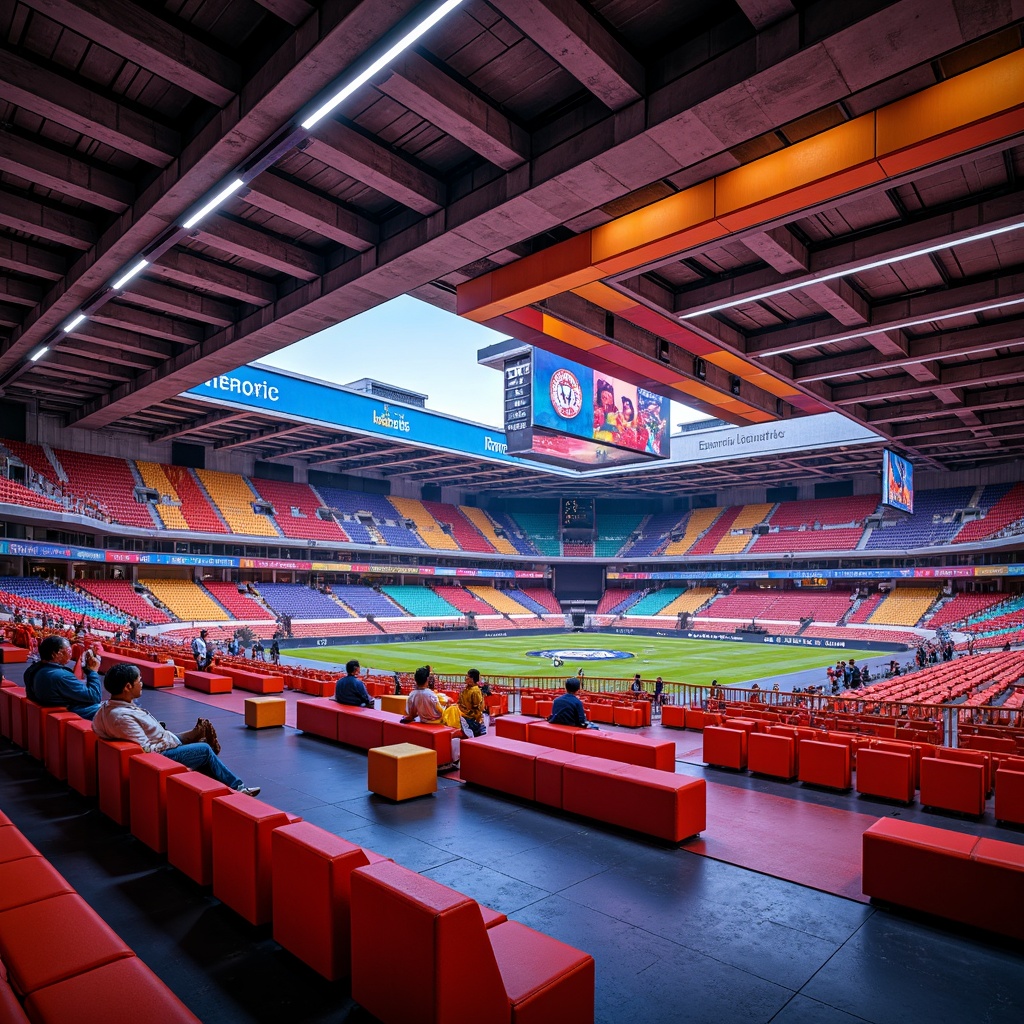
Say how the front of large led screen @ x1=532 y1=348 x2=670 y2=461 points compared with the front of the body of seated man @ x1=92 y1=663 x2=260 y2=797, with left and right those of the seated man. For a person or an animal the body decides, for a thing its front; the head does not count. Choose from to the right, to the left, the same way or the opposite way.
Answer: to the right

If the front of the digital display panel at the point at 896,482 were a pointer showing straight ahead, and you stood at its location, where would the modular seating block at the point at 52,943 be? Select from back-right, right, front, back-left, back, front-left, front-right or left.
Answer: front-right

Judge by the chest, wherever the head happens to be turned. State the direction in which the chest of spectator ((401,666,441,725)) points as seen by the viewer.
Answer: away from the camera

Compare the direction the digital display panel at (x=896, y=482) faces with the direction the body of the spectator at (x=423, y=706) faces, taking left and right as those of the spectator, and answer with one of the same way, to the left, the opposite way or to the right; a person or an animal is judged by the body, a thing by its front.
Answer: the opposite way

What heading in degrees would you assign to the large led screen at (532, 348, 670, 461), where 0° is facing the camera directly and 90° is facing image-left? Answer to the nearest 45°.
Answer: approximately 315°

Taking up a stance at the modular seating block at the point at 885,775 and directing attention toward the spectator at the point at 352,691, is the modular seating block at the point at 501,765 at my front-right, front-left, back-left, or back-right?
front-left

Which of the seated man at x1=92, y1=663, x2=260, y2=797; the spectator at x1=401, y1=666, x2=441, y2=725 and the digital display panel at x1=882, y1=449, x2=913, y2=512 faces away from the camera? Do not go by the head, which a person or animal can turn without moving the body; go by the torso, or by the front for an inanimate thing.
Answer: the spectator

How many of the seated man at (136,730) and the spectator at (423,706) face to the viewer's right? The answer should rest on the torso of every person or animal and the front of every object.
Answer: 1

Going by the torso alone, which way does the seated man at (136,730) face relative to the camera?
to the viewer's right

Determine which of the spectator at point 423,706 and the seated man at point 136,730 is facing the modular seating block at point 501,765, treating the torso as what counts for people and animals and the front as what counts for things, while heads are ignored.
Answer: the seated man

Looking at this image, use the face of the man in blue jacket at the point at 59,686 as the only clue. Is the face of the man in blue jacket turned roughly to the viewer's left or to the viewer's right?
to the viewer's right

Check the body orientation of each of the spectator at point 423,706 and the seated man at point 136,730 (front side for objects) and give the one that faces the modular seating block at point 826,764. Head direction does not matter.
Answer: the seated man

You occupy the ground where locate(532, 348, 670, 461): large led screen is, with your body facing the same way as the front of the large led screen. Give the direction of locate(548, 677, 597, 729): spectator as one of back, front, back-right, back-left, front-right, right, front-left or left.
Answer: front-right

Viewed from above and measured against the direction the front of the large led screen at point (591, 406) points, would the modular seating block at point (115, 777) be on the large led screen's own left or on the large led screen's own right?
on the large led screen's own right

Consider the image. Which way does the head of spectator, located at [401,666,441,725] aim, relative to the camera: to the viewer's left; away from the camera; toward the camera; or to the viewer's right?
away from the camera
